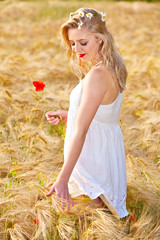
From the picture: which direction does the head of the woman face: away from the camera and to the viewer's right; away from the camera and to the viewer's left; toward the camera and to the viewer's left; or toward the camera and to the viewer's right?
toward the camera and to the viewer's left

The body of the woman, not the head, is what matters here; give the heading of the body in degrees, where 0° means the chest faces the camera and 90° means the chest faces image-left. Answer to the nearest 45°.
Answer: approximately 90°
